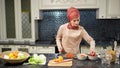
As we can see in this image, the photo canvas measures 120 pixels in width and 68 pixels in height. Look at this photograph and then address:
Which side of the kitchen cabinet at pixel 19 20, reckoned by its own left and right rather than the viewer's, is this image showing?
front

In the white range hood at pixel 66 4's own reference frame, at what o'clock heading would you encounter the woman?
The woman is roughly at 12 o'clock from the white range hood.

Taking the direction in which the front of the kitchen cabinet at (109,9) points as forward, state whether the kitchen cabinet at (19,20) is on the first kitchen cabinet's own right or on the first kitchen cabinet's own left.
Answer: on the first kitchen cabinet's own right

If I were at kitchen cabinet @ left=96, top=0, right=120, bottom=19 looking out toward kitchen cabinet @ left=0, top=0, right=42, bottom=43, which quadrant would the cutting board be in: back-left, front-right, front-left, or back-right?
front-left

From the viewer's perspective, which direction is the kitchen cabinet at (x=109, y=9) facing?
toward the camera

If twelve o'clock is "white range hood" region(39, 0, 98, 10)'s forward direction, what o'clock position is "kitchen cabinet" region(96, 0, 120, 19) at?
"kitchen cabinet" region(96, 0, 120, 19) is roughly at 9 o'clock from "white range hood" region(39, 0, 98, 10).

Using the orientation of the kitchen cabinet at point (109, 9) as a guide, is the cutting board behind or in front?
in front

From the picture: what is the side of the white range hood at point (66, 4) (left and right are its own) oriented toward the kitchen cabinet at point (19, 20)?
right

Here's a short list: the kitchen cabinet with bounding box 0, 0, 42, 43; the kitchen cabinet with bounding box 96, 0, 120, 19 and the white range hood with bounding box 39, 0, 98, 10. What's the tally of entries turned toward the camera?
3

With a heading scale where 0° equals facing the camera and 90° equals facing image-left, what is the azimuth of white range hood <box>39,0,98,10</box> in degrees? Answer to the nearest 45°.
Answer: approximately 0°

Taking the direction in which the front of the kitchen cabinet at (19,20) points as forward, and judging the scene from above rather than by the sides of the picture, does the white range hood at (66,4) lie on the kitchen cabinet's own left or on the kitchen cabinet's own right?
on the kitchen cabinet's own left

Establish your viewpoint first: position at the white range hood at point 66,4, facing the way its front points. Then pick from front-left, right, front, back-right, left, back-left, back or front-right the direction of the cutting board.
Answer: front

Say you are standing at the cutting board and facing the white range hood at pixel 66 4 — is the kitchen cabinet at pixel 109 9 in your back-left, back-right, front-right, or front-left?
front-right

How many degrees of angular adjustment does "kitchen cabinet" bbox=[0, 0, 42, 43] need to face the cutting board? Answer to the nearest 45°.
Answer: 0° — it already faces it

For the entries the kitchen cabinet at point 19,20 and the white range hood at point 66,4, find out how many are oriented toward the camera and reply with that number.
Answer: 2
